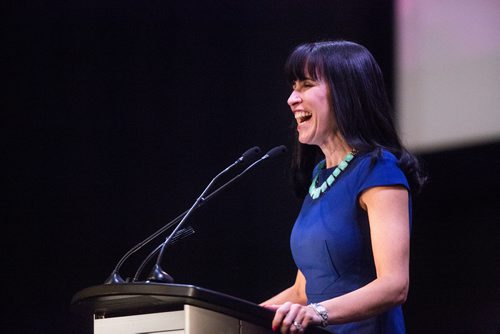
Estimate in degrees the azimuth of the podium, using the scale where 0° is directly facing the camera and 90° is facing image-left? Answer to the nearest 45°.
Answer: approximately 45°
